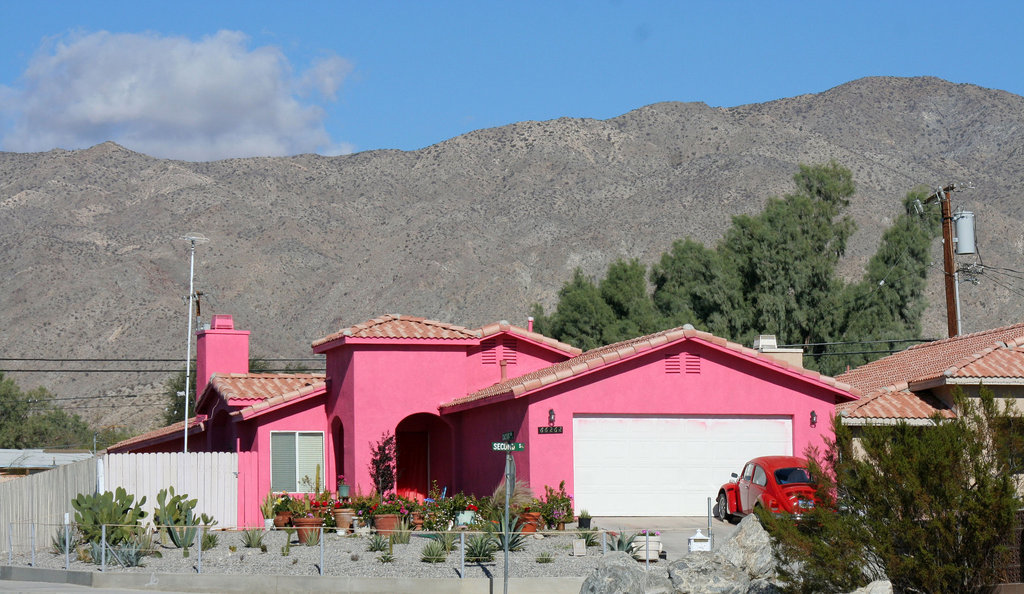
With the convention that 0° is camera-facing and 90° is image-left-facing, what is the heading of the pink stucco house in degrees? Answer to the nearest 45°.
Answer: approximately 0°

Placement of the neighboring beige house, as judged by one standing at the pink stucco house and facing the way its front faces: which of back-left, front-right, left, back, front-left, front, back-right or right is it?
left

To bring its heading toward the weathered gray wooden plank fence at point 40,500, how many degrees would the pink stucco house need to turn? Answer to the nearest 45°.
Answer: approximately 90° to its right

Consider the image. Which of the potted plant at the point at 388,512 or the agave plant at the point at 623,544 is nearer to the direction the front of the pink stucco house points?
the agave plant
